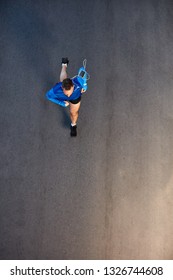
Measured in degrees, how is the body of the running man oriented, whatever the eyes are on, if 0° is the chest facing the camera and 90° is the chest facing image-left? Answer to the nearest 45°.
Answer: approximately 0°
